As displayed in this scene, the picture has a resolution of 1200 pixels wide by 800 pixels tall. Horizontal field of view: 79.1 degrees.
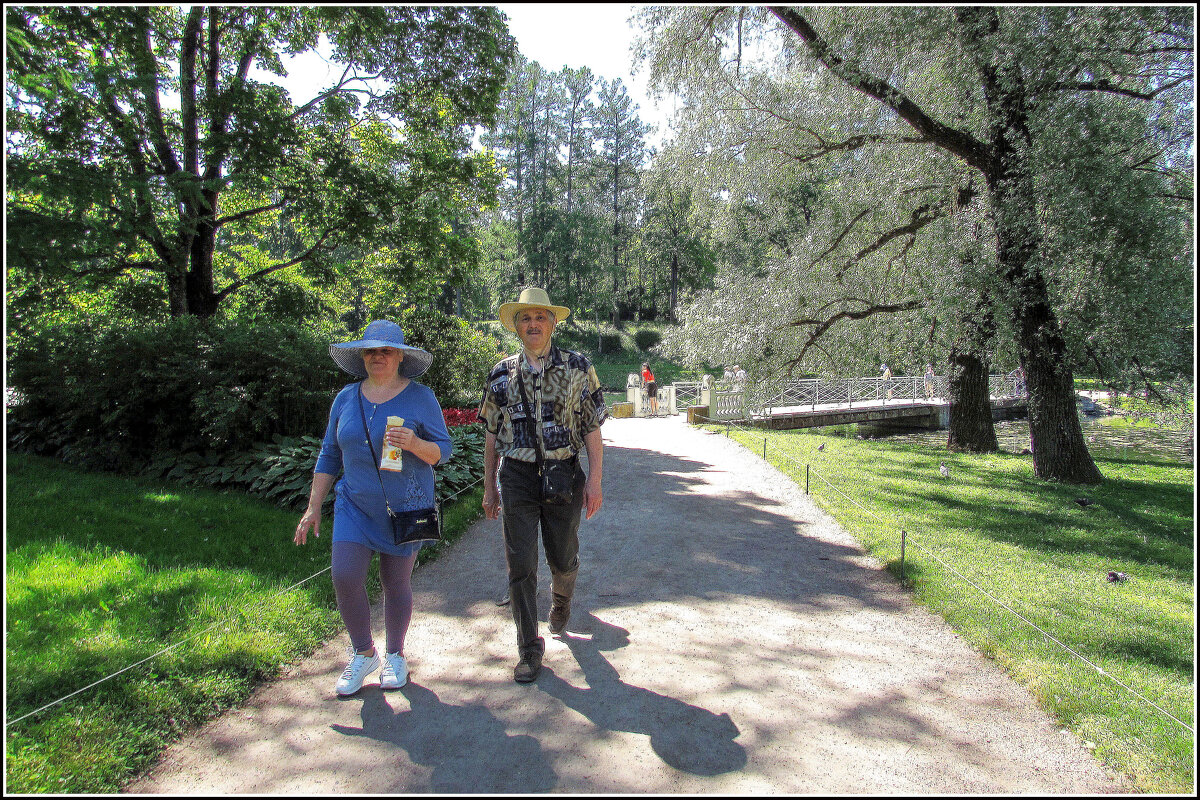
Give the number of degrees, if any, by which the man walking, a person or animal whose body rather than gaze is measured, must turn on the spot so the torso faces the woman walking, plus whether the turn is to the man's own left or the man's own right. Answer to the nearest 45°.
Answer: approximately 90° to the man's own right

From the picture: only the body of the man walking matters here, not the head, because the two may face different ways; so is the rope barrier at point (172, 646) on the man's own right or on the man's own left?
on the man's own right

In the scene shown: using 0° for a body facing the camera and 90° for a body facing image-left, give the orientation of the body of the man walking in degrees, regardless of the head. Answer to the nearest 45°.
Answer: approximately 0°

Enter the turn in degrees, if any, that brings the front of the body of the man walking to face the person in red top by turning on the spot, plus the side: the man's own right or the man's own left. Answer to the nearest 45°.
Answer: approximately 180°

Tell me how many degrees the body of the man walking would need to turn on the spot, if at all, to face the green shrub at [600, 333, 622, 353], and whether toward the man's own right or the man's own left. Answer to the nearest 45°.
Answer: approximately 180°

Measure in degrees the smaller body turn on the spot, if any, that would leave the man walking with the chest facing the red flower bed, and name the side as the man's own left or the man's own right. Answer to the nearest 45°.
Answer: approximately 180°

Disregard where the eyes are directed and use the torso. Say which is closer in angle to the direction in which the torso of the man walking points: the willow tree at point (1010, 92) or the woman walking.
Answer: the woman walking

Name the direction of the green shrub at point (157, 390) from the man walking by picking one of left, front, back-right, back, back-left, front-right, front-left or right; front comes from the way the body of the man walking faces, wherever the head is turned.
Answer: back-right

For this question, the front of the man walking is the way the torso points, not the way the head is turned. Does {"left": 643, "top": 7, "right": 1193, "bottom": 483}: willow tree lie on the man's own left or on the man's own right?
on the man's own left

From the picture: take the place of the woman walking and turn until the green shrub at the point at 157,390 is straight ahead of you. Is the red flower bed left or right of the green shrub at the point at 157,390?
right

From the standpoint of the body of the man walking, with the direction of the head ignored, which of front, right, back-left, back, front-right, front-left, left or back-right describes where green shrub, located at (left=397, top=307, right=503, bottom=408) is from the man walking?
back

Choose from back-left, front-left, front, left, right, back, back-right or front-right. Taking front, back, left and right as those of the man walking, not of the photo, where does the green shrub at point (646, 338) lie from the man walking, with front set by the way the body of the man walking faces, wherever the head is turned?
back
